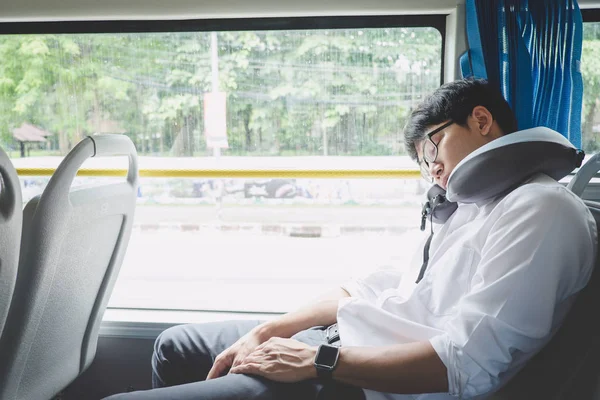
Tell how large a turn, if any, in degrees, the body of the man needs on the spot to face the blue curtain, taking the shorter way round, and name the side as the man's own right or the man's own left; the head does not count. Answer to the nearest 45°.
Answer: approximately 135° to the man's own right

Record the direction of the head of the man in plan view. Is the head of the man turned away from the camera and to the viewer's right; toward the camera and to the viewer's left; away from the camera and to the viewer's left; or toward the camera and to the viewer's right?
toward the camera and to the viewer's left

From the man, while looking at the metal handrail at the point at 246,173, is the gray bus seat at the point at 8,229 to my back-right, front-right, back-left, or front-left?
front-left

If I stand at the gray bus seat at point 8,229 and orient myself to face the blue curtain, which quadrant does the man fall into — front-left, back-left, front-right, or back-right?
front-right

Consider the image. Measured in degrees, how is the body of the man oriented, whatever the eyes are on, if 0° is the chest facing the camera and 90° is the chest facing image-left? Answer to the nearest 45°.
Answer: approximately 90°

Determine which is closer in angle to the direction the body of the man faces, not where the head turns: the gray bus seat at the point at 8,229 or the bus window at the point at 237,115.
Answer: the gray bus seat

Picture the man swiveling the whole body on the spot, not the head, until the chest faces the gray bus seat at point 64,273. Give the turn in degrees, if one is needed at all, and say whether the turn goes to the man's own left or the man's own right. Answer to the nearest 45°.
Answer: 0° — they already face it

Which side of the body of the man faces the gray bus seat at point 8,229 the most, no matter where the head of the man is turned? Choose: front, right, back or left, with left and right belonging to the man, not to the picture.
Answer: front

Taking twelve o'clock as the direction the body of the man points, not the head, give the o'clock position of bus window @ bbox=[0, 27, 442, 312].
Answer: The bus window is roughly at 2 o'clock from the man.

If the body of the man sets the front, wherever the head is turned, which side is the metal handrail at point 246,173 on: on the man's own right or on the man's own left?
on the man's own right

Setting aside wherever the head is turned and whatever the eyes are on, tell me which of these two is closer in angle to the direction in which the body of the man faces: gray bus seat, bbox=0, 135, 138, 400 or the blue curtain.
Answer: the gray bus seat

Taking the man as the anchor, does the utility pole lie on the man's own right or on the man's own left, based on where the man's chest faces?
on the man's own right

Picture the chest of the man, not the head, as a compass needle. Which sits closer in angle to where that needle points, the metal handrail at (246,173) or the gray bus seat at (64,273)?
the gray bus seat
